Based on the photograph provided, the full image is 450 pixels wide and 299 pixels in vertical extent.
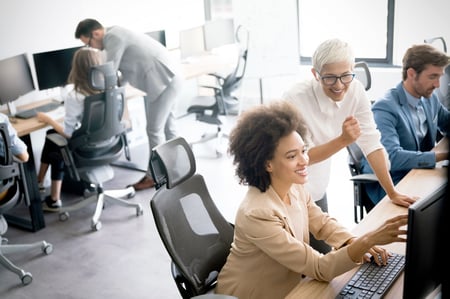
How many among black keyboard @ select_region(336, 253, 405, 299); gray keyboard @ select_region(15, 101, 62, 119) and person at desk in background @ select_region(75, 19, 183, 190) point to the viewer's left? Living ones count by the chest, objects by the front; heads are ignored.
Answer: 2

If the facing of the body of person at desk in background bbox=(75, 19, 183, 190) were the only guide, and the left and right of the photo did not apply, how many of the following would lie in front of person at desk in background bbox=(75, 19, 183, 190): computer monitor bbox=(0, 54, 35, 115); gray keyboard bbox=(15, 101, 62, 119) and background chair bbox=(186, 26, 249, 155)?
2

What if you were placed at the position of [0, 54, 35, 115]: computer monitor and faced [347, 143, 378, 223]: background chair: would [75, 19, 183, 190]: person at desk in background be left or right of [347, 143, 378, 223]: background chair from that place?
left

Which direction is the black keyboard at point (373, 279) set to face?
to the viewer's left

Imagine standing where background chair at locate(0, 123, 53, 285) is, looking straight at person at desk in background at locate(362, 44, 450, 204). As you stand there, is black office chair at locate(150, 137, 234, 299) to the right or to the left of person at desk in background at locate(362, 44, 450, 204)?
right

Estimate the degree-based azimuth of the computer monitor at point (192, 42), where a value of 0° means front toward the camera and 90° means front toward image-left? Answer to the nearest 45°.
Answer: approximately 315°

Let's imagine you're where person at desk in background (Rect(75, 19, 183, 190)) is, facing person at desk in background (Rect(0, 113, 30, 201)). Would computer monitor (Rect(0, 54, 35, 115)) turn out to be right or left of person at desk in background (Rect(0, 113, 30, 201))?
right

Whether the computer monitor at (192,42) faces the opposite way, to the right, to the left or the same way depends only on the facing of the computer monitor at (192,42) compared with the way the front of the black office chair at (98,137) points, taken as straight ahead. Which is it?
the opposite way

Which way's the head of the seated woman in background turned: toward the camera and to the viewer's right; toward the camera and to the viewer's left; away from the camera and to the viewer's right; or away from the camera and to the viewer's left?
away from the camera and to the viewer's left

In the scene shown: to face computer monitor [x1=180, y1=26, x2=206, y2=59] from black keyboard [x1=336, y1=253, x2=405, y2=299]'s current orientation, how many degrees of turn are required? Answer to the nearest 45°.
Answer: approximately 45° to its right

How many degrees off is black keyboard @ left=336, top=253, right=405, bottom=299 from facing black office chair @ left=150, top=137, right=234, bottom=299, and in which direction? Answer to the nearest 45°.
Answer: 0° — it already faces it

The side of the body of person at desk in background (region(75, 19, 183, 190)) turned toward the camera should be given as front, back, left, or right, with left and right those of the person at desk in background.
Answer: left

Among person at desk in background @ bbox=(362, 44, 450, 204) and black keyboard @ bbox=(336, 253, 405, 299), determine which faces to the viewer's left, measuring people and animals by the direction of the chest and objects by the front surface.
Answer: the black keyboard

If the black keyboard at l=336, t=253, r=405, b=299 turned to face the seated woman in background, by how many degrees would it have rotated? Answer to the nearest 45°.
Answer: approximately 45° to its right

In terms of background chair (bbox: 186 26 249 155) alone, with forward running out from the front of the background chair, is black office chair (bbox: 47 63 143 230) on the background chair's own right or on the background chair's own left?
on the background chair's own left

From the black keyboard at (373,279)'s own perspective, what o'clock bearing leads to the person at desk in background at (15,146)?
The person at desk in background is roughly at 1 o'clock from the black keyboard.
